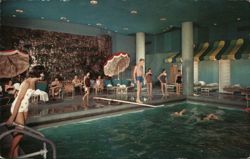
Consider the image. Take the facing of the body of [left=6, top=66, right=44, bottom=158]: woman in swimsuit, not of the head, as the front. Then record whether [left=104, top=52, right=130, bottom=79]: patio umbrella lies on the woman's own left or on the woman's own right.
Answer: on the woman's own left

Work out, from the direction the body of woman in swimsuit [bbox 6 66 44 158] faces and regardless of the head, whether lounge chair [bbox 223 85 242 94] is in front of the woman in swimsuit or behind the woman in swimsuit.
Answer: in front

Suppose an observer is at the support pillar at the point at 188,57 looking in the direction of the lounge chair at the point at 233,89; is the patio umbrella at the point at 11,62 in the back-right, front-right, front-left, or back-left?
back-right

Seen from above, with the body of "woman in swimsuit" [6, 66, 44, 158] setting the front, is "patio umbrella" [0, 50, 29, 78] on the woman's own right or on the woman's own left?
on the woman's own left
